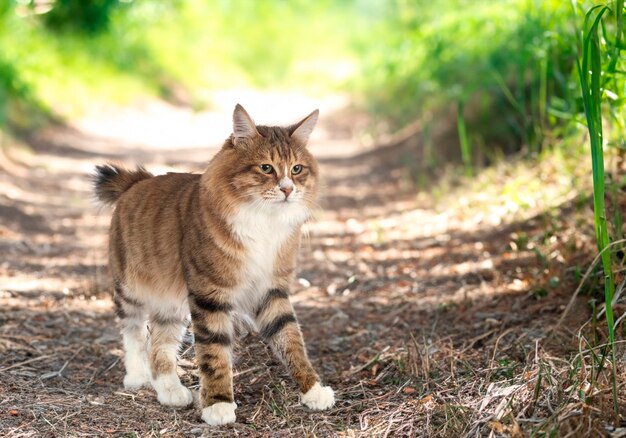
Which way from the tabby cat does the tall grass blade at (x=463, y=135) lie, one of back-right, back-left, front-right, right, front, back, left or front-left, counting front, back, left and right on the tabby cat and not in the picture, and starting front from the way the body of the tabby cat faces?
left

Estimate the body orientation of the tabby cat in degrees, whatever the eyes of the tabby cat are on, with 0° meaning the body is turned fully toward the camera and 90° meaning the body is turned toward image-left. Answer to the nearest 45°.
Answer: approximately 315°
